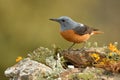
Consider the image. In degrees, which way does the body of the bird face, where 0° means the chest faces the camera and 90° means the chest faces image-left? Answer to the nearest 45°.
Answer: approximately 90°
